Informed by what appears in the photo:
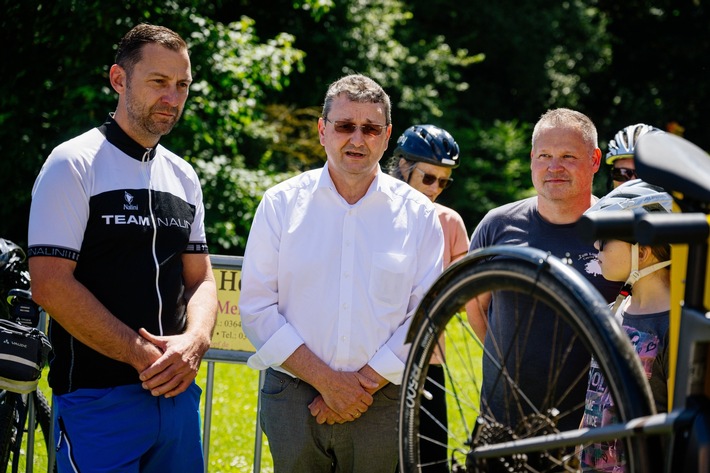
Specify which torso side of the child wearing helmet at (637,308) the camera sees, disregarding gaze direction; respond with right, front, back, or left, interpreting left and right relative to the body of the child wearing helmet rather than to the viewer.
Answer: left

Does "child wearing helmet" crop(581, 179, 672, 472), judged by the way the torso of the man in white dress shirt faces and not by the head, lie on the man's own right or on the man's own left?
on the man's own left

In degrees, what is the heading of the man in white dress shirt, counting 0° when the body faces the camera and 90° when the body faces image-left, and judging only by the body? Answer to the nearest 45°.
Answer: approximately 0°

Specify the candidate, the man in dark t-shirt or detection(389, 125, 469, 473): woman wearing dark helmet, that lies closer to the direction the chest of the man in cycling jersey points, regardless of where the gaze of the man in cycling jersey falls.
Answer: the man in dark t-shirt

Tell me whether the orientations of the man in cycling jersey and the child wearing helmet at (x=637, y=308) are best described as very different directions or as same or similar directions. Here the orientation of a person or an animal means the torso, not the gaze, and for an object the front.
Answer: very different directions

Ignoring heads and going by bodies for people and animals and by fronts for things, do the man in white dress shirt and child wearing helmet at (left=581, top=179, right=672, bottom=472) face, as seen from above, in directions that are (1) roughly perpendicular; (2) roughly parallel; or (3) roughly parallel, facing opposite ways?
roughly perpendicular

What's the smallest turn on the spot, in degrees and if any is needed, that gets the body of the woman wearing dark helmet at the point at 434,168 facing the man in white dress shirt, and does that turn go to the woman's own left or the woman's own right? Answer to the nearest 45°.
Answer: approximately 45° to the woman's own right

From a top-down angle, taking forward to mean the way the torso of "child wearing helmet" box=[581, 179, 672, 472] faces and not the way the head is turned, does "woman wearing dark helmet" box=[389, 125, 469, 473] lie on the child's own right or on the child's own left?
on the child's own right

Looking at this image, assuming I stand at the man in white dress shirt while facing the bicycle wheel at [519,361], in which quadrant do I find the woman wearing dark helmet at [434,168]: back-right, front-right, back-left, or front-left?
back-left

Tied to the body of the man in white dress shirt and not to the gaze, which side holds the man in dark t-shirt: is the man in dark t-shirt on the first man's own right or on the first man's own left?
on the first man's own left

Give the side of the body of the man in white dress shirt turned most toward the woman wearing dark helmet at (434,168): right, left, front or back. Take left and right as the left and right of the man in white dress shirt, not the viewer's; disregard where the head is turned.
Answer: back
